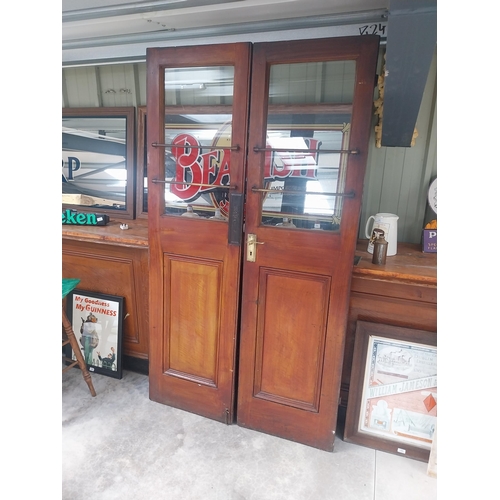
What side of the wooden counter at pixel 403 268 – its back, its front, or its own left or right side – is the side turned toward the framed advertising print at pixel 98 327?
right

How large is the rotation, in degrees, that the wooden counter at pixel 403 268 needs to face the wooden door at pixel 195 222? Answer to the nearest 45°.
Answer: approximately 90° to its right

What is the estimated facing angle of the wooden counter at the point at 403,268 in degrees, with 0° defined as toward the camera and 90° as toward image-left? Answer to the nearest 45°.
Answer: approximately 0°

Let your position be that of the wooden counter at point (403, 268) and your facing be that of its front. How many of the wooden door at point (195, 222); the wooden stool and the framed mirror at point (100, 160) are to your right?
3

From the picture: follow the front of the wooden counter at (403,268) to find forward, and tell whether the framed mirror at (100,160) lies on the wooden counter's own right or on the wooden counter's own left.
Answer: on the wooden counter's own right

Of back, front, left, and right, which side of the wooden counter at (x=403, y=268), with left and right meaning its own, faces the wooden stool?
right
